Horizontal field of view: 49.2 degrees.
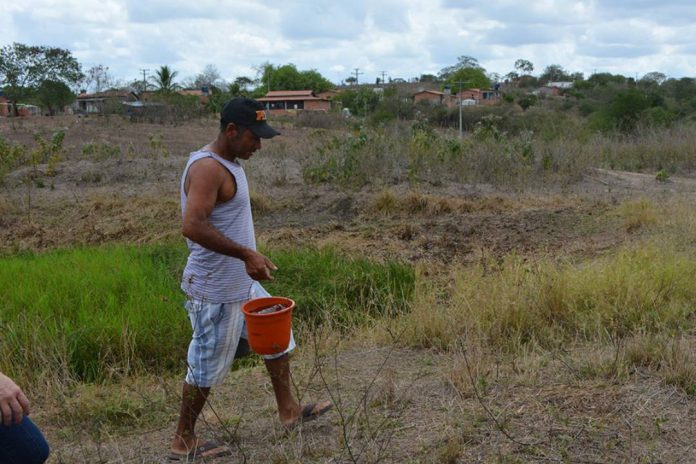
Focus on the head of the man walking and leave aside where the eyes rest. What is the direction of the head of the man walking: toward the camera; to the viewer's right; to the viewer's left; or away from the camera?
to the viewer's right

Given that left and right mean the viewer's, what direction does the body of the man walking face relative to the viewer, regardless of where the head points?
facing to the right of the viewer

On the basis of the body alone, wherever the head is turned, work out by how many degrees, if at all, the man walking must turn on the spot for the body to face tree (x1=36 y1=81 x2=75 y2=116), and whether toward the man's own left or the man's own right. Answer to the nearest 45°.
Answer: approximately 90° to the man's own left

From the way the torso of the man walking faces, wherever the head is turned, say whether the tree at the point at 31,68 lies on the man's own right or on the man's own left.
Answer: on the man's own left
